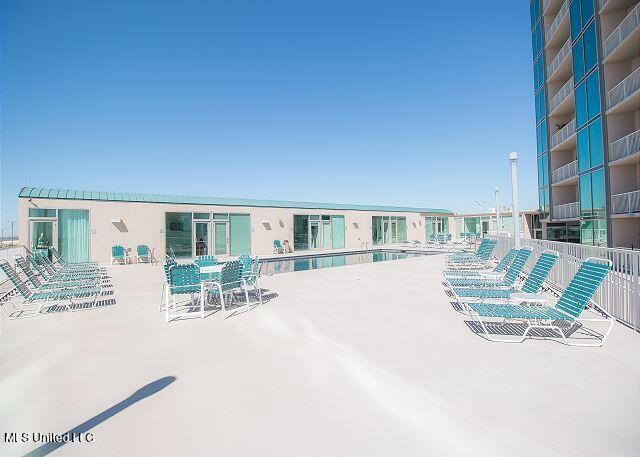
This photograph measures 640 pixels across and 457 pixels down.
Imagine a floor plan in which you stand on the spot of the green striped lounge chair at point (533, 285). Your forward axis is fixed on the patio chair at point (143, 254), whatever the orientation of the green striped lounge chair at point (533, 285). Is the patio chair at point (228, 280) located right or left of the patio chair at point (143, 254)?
left

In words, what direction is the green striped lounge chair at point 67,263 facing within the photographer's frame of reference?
facing to the right of the viewer

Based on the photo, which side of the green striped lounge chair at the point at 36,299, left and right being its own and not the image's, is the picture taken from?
right

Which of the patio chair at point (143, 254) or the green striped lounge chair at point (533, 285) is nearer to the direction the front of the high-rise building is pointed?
the patio chair

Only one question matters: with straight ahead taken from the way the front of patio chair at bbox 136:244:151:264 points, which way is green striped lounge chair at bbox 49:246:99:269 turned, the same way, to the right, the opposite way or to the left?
to the left

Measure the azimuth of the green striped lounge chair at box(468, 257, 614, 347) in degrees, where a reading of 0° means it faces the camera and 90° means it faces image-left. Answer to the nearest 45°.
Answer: approximately 90°

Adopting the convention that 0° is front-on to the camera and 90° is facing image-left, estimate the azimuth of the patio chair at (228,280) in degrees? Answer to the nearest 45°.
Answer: approximately 135°

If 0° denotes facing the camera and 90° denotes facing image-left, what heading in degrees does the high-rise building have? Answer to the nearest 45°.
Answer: approximately 45°

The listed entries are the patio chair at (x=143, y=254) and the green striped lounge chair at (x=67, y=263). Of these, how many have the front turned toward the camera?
1

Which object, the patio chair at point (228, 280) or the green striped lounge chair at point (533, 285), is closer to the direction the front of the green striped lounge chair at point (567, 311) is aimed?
the patio chair

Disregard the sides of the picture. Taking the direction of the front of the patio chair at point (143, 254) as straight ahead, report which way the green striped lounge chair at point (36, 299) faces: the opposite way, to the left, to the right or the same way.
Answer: to the left
